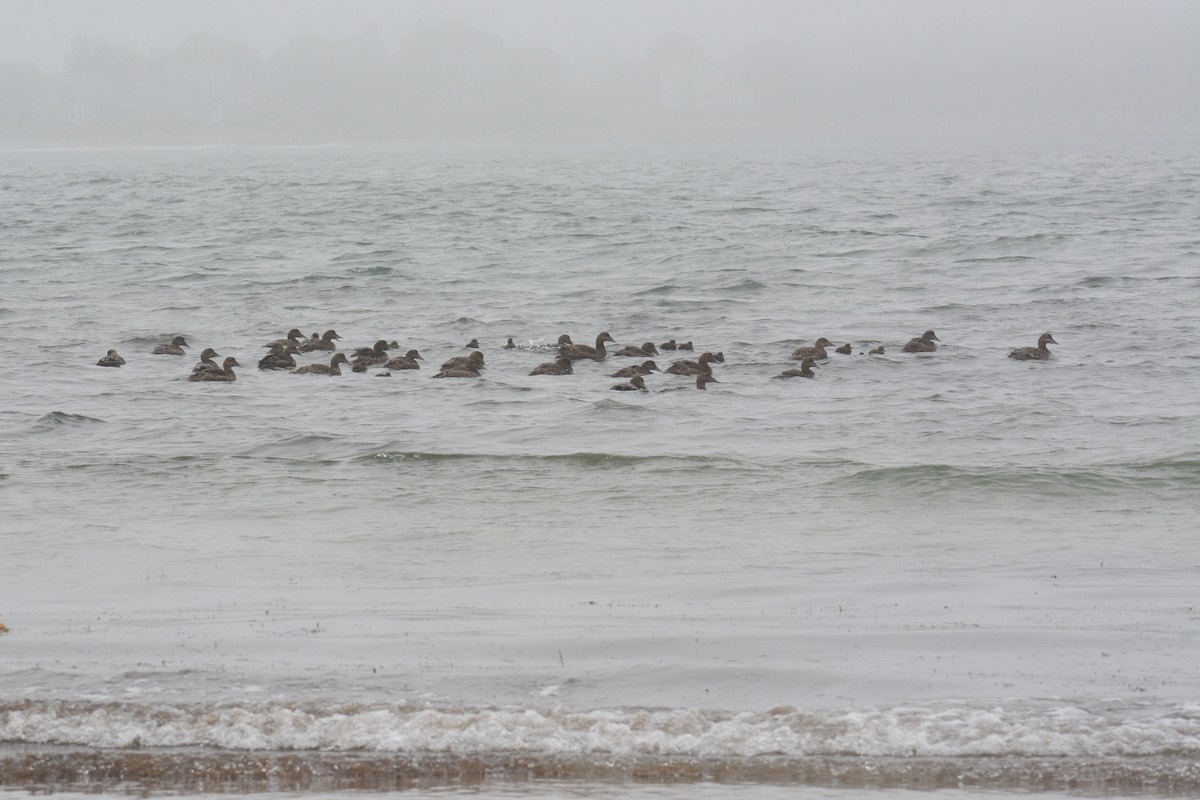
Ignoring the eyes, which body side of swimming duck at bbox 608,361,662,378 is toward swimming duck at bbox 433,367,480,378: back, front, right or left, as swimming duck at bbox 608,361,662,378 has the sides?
back

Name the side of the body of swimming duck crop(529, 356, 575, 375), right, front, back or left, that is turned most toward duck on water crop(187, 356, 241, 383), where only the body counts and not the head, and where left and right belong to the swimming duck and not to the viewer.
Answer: back

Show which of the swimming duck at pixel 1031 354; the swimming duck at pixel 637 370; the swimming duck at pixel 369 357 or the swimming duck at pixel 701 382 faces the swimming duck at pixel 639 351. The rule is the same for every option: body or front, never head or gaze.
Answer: the swimming duck at pixel 369 357

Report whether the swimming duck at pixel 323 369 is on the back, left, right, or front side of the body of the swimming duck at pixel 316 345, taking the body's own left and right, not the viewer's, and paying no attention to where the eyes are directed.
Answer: right

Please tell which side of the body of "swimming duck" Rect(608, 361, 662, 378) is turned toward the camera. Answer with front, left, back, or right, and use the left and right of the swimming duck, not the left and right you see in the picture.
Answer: right

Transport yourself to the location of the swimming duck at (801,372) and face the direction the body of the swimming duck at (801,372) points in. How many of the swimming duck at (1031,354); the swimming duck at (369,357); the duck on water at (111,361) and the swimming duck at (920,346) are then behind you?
2

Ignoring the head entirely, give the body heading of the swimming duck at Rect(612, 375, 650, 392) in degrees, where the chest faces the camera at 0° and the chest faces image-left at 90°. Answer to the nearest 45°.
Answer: approximately 270°

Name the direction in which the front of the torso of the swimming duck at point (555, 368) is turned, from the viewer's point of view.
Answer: to the viewer's right

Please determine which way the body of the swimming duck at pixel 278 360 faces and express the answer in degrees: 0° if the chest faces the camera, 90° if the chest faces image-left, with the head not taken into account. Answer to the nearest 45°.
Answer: approximately 270°

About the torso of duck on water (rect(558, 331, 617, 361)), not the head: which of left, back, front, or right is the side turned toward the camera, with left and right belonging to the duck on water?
right

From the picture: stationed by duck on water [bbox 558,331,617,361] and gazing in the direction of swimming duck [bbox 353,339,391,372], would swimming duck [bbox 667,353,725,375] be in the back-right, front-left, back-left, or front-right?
back-left
